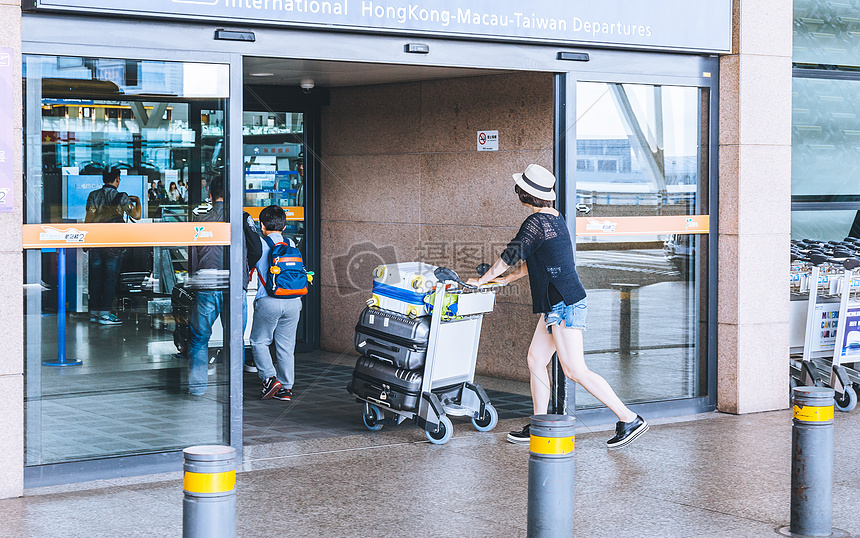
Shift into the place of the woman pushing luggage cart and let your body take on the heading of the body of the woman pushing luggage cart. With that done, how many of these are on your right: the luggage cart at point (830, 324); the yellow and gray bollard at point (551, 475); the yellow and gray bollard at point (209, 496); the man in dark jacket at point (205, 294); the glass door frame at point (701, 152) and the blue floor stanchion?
2

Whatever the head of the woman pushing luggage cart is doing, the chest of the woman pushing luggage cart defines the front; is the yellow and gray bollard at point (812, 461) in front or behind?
behind

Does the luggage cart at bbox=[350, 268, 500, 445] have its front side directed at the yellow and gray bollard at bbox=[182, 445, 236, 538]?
no

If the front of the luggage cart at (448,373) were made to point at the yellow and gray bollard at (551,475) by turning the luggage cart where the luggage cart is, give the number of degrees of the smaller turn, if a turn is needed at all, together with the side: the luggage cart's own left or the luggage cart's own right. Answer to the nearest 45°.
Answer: approximately 135° to the luggage cart's own left

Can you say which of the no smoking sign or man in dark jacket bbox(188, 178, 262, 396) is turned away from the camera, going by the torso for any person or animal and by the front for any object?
the man in dark jacket

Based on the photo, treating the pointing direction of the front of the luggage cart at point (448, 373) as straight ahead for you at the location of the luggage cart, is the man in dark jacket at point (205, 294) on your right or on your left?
on your left

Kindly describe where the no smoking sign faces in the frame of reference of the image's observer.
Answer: facing the viewer and to the left of the viewer

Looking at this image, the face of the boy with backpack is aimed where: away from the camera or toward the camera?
away from the camera

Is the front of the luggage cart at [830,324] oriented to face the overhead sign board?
no

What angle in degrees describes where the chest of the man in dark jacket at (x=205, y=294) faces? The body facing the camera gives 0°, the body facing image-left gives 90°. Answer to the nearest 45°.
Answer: approximately 180°

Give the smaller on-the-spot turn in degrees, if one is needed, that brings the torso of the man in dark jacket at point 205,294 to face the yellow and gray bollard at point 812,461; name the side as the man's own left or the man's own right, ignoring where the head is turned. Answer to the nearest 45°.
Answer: approximately 135° to the man's own right

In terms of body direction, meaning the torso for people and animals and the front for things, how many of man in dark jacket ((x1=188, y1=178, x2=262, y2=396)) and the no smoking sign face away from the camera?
1

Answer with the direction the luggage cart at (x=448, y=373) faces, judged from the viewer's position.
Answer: facing away from the viewer and to the left of the viewer

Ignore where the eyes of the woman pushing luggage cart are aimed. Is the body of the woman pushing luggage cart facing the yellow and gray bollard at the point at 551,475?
no
